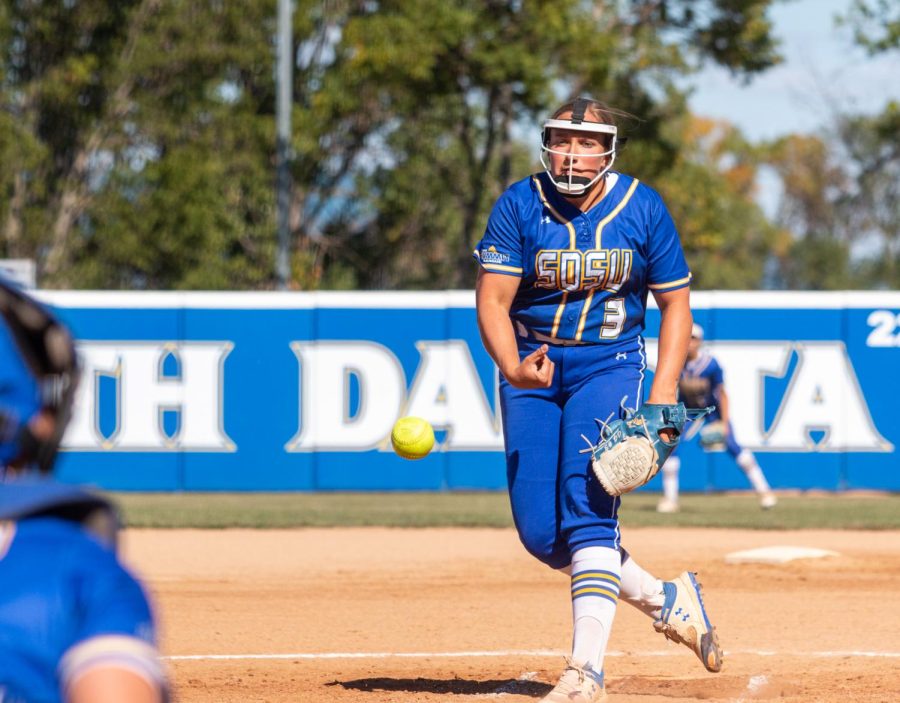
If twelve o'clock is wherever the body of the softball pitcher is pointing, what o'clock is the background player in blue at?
The background player in blue is roughly at 6 o'clock from the softball pitcher.

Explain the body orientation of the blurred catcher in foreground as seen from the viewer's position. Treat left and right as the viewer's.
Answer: facing away from the viewer and to the right of the viewer

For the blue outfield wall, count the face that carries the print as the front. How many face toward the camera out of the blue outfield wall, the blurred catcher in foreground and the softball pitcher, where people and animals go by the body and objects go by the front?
2

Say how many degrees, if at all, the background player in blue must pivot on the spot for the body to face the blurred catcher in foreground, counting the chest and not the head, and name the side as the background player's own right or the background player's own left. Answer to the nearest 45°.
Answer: approximately 45° to the background player's own left

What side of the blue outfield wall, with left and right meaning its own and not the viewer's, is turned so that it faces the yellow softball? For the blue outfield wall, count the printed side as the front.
front

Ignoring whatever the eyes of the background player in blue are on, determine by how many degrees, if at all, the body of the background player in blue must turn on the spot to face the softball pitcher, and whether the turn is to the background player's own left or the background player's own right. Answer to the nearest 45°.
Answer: approximately 45° to the background player's own left

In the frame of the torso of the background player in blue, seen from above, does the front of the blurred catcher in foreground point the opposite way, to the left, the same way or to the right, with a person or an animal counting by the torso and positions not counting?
the opposite way

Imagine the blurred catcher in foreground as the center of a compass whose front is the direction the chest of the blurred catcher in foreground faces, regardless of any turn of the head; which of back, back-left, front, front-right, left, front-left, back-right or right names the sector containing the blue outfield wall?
front-left

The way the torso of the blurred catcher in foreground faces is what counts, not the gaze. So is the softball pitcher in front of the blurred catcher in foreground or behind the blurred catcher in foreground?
in front
